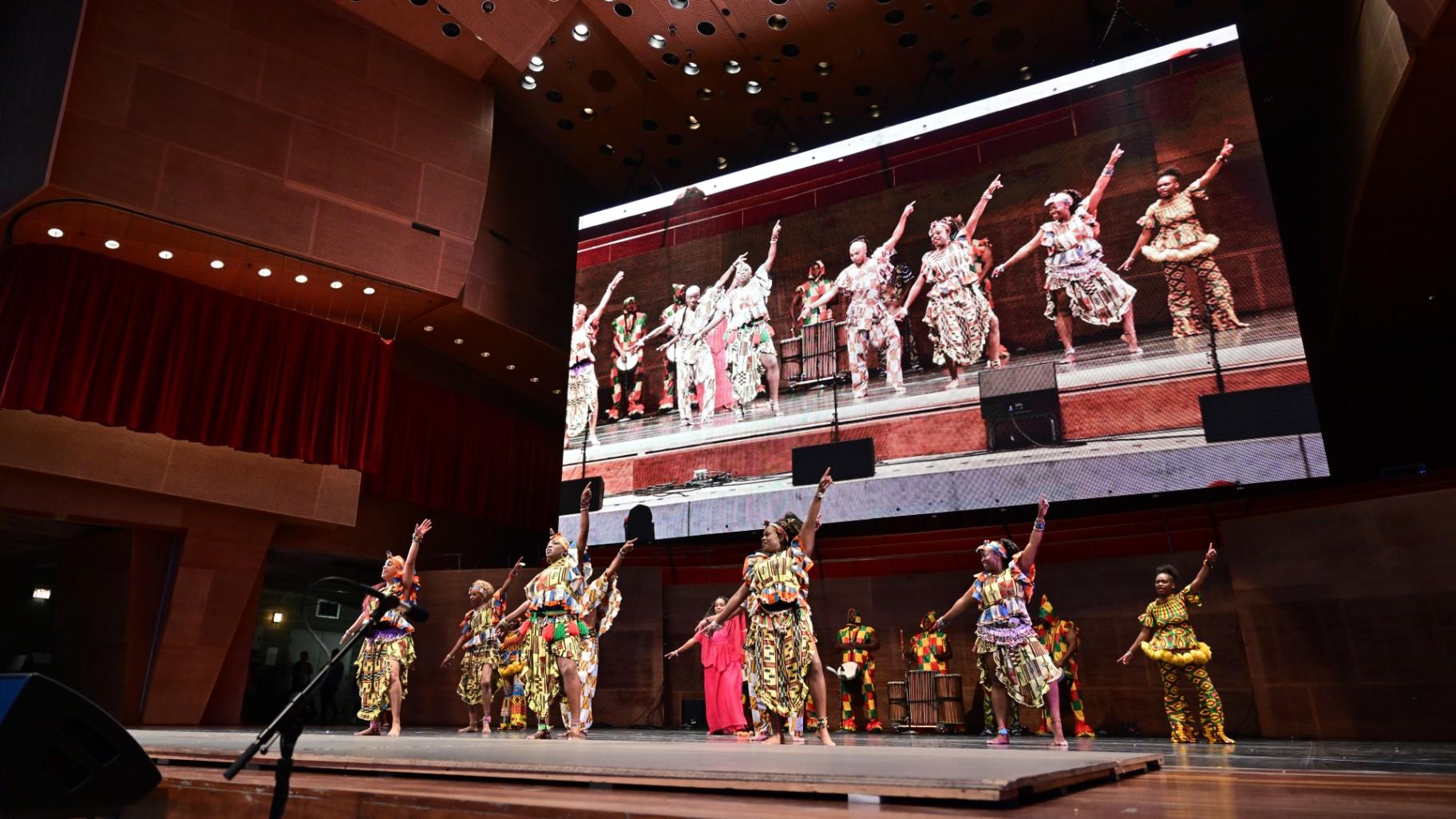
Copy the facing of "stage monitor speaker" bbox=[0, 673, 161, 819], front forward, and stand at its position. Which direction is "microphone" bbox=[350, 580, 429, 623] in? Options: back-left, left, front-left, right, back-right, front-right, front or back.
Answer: front-right

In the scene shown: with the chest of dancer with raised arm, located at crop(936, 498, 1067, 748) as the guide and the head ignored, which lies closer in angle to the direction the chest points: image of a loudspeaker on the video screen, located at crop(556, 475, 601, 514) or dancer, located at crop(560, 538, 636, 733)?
the dancer

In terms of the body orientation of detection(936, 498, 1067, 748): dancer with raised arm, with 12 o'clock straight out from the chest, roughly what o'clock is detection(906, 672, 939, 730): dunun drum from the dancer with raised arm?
The dunun drum is roughly at 4 o'clock from the dancer with raised arm.

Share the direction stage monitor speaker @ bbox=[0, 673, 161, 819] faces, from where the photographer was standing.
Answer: facing to the right of the viewer

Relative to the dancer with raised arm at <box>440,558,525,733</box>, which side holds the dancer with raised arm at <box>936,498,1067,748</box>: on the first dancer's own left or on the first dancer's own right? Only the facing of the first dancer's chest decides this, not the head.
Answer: on the first dancer's own left

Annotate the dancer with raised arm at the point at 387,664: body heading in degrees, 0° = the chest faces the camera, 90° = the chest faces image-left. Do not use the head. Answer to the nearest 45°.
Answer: approximately 45°

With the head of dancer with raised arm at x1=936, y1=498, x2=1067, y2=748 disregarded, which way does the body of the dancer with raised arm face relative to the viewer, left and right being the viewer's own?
facing the viewer and to the left of the viewer

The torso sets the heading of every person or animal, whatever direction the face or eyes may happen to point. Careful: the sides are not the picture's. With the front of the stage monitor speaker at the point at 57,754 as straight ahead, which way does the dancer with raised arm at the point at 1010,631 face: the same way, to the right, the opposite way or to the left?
the opposite way

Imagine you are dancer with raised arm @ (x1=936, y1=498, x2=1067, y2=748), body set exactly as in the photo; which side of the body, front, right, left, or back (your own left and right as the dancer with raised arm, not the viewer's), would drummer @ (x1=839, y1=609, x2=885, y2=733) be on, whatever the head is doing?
right

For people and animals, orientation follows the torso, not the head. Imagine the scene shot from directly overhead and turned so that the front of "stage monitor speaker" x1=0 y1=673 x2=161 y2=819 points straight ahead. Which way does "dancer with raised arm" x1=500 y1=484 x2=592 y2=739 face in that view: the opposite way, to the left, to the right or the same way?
the opposite way

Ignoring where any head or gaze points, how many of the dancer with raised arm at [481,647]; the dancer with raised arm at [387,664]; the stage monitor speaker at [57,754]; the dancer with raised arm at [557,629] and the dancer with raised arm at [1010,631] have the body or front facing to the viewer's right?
1

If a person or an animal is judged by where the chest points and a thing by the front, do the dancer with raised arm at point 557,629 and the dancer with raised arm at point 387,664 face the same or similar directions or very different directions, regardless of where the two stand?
same or similar directions
